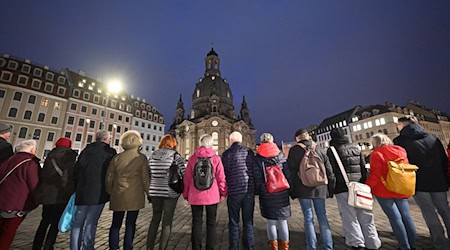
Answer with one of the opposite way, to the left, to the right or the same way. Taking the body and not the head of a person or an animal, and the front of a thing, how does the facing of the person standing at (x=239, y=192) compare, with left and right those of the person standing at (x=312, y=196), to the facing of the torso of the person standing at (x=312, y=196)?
the same way

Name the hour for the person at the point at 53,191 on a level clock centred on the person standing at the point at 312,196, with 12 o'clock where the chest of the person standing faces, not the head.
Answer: The person is roughly at 8 o'clock from the person standing.

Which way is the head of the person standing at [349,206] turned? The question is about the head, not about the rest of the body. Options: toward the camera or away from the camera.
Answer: away from the camera

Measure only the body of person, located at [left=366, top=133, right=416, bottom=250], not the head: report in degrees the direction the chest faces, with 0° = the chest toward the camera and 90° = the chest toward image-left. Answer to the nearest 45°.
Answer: approximately 135°

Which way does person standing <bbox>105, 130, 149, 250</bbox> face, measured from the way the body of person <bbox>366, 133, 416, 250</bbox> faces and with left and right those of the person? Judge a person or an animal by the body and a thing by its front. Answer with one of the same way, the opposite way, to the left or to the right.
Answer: the same way

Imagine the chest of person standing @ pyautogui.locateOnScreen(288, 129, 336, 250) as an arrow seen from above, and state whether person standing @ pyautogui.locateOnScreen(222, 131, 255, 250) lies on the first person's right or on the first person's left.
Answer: on the first person's left

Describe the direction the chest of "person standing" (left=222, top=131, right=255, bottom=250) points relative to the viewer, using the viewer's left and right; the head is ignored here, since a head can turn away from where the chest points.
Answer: facing away from the viewer

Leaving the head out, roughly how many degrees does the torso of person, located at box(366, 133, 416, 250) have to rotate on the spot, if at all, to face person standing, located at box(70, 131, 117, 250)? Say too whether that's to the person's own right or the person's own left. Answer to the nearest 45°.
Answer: approximately 90° to the person's own left

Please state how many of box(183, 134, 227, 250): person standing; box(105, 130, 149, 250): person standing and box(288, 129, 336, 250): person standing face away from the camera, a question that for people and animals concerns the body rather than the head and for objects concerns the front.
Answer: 3

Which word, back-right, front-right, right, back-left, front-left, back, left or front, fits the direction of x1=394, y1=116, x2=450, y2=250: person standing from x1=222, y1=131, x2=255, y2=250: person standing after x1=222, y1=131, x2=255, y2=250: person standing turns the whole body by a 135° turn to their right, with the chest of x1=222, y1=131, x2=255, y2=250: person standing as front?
front-left

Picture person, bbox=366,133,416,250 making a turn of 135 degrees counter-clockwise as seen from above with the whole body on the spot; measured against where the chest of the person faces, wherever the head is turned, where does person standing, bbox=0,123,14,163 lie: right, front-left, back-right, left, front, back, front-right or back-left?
front-right

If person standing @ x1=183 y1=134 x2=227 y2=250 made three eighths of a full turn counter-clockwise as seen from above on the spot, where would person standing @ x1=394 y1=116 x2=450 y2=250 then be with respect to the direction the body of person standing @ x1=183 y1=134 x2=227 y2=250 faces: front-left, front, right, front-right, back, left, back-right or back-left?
back-left

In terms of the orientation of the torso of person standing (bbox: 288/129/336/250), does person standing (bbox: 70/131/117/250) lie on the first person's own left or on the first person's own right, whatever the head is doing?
on the first person's own left

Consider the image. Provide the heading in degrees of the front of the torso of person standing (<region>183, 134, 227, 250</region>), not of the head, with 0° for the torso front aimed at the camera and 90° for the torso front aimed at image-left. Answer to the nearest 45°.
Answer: approximately 180°

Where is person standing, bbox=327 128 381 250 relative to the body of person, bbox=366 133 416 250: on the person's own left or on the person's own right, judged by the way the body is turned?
on the person's own left

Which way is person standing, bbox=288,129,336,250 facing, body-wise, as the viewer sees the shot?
away from the camera

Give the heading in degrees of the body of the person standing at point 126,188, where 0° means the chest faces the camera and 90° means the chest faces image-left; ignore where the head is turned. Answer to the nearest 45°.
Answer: approximately 180°

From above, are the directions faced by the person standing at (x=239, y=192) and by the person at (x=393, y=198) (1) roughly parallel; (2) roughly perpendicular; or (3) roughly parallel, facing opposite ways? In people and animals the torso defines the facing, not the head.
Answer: roughly parallel

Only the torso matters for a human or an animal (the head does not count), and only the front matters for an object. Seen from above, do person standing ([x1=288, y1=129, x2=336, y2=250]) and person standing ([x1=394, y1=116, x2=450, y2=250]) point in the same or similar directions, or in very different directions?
same or similar directions

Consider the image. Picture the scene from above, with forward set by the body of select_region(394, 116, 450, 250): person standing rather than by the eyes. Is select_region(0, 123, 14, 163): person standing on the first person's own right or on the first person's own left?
on the first person's own left

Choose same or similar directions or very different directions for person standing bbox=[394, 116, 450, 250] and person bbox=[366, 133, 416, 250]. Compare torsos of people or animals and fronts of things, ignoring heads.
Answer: same or similar directions
